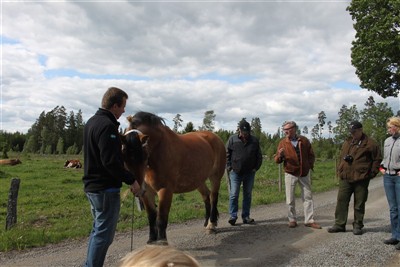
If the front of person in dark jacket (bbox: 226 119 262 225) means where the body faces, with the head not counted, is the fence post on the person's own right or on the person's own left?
on the person's own right

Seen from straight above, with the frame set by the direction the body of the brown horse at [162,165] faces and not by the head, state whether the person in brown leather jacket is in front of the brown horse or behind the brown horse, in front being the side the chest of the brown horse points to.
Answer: behind

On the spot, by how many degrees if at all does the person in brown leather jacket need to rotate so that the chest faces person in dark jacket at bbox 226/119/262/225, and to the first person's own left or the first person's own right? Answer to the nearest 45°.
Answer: approximately 90° to the first person's own right

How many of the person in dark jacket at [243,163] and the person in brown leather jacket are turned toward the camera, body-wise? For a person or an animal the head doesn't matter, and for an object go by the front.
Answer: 2

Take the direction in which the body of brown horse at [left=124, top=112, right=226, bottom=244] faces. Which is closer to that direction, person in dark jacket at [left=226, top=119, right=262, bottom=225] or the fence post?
the fence post

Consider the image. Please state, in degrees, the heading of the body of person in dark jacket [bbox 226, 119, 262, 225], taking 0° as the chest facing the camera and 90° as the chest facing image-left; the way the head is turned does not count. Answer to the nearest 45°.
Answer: approximately 0°

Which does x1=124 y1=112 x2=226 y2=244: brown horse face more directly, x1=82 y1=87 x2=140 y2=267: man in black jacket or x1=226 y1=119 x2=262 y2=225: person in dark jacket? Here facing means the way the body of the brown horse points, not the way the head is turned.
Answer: the man in black jacket

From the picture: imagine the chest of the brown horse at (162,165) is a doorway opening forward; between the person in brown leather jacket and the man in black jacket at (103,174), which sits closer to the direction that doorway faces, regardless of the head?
the man in black jacket

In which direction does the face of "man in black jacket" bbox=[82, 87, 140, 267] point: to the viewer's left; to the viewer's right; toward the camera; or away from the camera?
to the viewer's right

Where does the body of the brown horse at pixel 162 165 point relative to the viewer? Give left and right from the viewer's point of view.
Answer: facing the viewer and to the left of the viewer

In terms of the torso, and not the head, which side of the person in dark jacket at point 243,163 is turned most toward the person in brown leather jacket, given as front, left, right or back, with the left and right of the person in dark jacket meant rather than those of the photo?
left

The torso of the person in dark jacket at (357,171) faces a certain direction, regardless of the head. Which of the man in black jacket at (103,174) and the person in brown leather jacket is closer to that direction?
the man in black jacket

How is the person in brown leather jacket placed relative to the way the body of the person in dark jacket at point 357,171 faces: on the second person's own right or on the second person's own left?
on the second person's own right

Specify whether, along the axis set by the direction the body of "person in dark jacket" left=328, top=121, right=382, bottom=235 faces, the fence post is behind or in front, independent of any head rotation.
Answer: in front

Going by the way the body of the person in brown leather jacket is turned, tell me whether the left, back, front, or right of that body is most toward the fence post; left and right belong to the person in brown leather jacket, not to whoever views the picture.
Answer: right
